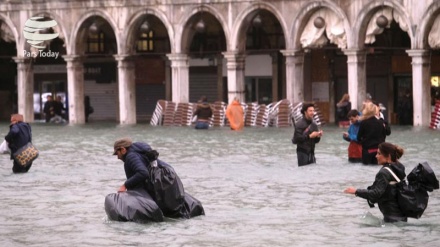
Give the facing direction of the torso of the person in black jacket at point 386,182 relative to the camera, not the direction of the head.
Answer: to the viewer's left

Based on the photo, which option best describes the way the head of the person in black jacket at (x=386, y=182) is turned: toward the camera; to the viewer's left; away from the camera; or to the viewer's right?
to the viewer's left

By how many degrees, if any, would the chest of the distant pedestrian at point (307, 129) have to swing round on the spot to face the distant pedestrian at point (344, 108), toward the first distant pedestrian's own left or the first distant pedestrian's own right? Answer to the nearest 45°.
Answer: approximately 135° to the first distant pedestrian's own left

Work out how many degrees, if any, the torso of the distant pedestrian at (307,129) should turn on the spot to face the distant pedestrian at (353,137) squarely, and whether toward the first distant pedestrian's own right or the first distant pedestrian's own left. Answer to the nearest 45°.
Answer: approximately 90° to the first distant pedestrian's own left
